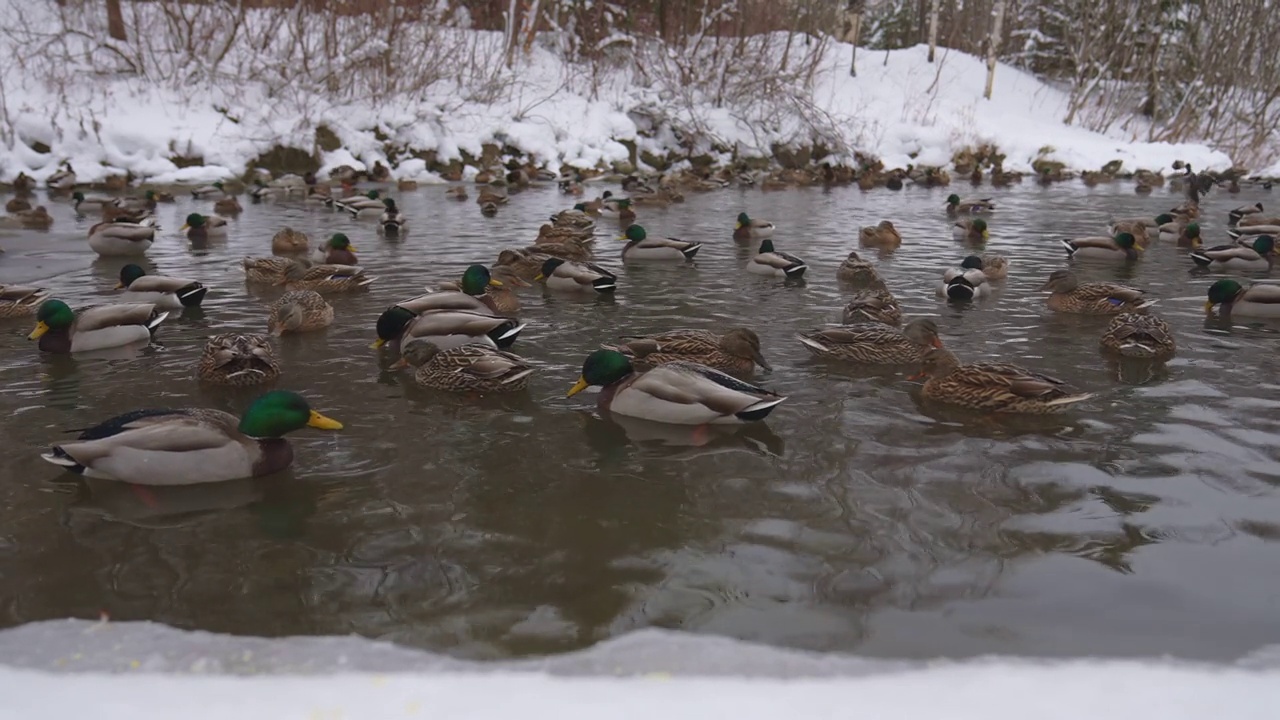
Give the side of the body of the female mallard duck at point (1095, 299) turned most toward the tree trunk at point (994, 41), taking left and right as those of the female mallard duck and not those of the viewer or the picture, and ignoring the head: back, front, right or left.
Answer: right

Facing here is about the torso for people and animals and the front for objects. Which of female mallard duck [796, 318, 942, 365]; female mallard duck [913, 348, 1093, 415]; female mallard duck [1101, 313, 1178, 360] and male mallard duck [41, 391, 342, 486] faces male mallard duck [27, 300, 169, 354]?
female mallard duck [913, 348, 1093, 415]

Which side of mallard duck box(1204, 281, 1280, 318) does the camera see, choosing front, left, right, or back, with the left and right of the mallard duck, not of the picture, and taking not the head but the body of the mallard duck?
left

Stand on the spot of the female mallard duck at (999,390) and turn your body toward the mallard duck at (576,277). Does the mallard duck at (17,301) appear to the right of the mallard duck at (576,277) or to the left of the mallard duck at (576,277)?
left

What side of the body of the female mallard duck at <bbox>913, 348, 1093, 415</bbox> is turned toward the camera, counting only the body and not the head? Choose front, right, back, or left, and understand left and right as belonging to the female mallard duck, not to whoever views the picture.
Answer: left

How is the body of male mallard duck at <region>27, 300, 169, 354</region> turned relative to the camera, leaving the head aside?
to the viewer's left

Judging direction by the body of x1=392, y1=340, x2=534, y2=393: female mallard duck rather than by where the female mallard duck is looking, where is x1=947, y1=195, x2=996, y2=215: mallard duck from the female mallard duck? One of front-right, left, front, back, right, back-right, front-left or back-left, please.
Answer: back-right

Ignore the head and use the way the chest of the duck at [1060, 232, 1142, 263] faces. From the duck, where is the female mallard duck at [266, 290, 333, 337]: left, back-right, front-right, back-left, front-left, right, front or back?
back-right

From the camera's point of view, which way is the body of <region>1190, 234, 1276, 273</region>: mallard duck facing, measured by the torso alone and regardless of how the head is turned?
to the viewer's right

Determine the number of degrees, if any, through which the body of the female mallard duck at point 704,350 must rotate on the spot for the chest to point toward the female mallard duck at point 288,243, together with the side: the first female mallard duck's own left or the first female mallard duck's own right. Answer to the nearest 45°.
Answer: approximately 135° to the first female mallard duck's own left

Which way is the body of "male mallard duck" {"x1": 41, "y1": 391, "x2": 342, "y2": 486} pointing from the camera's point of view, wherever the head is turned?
to the viewer's right

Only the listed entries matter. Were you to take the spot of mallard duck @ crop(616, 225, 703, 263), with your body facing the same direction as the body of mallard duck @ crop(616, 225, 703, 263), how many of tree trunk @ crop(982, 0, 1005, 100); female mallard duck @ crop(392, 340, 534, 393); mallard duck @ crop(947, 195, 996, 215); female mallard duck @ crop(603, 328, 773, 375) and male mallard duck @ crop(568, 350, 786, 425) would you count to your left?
3

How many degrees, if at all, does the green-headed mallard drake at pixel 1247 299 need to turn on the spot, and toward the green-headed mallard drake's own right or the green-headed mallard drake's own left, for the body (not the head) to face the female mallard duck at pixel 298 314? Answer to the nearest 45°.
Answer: approximately 45° to the green-headed mallard drake's own left

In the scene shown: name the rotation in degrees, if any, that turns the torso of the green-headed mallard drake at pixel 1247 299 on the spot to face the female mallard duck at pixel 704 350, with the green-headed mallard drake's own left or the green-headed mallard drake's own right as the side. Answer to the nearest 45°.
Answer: approximately 45° to the green-headed mallard drake's own left

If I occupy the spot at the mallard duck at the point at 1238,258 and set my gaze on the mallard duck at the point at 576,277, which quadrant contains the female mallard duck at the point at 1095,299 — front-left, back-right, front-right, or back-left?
front-left

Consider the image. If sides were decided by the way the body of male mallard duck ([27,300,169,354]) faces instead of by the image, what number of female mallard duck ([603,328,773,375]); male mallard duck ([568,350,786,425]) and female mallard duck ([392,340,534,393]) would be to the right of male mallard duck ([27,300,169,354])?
0

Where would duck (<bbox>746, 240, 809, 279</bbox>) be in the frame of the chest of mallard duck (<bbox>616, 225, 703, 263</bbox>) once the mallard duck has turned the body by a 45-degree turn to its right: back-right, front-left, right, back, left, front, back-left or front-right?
back

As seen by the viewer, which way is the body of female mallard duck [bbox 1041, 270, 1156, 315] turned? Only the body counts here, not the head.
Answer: to the viewer's left

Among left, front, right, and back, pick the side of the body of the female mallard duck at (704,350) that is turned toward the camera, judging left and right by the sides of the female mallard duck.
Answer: right

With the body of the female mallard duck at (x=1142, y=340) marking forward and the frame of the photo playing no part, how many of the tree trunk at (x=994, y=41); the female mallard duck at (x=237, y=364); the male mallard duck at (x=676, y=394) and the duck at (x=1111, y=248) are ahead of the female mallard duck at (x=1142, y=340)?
2

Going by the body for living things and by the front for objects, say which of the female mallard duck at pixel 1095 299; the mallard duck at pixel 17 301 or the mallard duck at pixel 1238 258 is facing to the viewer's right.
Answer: the mallard duck at pixel 1238 258

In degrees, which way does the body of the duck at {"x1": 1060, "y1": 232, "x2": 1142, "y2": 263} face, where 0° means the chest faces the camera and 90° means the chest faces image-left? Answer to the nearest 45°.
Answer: approximately 270°
